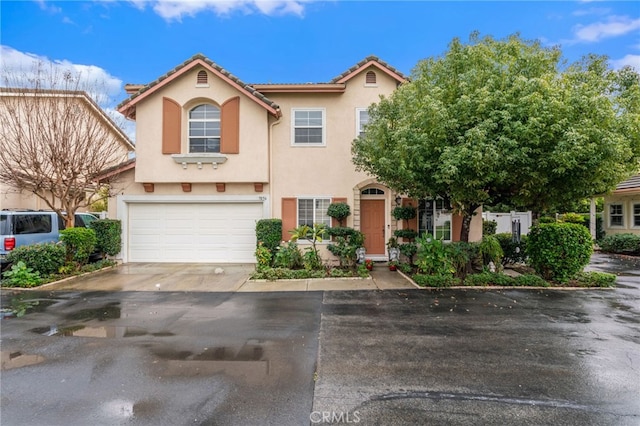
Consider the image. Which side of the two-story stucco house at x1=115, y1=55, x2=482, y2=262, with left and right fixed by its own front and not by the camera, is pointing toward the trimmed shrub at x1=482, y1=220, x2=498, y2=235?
left

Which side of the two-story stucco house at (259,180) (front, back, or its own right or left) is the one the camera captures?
front

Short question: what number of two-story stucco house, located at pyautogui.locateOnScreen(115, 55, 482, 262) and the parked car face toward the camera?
1

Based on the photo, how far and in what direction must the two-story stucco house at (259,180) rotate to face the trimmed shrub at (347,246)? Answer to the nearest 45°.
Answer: approximately 45° to its left

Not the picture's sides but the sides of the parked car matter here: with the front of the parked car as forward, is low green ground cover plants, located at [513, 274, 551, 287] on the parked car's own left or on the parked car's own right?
on the parked car's own right

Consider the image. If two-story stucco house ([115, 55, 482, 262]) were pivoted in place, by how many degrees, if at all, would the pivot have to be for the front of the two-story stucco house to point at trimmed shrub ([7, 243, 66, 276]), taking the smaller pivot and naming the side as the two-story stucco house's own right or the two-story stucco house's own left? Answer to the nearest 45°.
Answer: approximately 45° to the two-story stucco house's own right

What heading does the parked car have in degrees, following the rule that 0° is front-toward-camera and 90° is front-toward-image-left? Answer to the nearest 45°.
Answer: approximately 225°

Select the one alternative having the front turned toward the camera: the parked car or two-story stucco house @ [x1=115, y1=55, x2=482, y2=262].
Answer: the two-story stucco house

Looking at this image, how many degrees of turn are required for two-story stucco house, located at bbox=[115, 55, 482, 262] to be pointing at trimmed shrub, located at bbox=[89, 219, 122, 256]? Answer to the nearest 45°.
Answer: approximately 90° to its right
